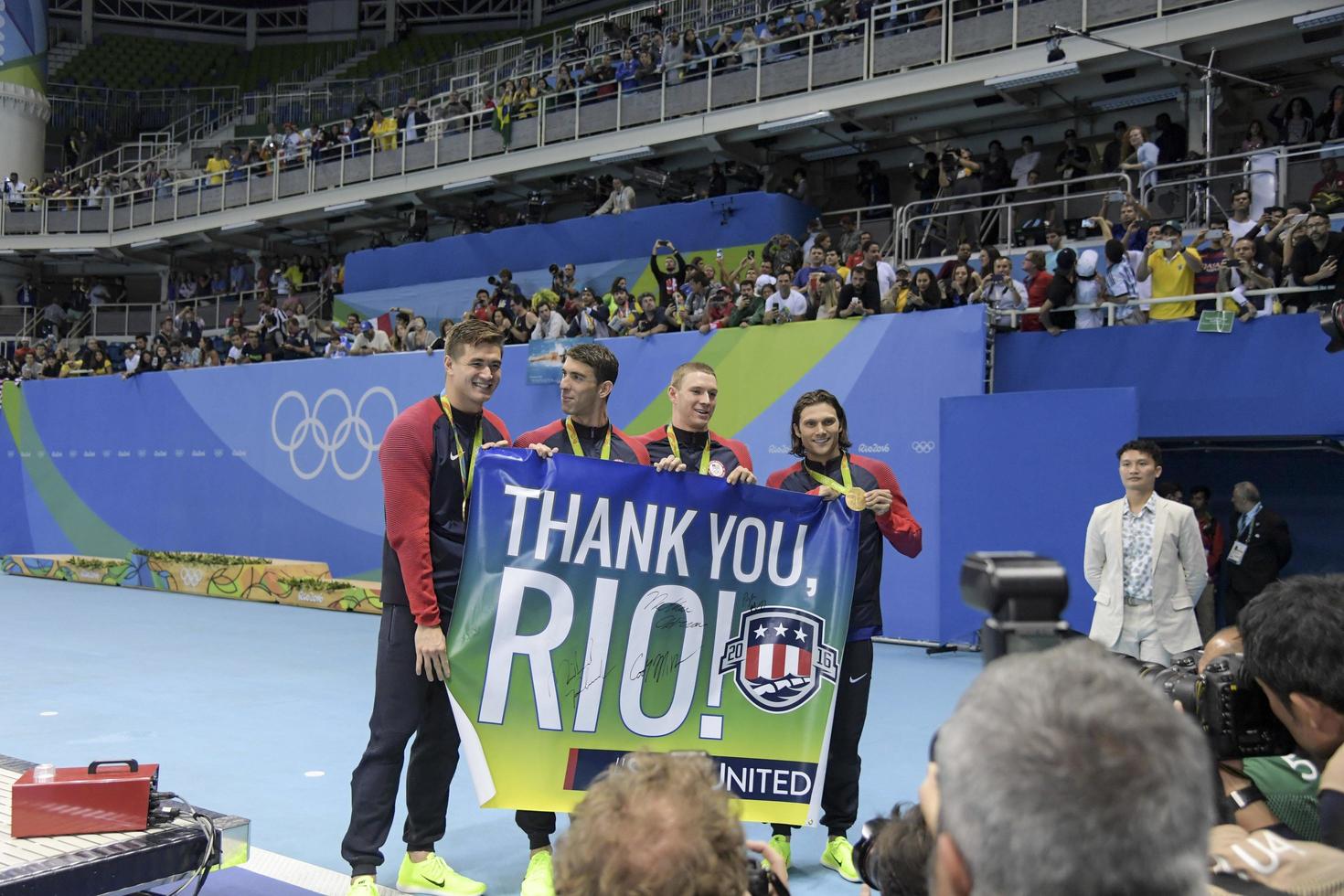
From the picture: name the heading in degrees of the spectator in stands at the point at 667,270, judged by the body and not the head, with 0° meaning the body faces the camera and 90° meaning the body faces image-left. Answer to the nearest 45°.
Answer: approximately 0°

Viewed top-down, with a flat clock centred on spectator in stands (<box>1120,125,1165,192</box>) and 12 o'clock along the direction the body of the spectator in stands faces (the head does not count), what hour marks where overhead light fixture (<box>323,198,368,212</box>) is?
The overhead light fixture is roughly at 2 o'clock from the spectator in stands.

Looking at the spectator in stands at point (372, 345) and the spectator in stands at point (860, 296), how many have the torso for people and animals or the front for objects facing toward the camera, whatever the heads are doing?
2

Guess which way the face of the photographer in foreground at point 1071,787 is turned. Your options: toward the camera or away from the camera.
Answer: away from the camera

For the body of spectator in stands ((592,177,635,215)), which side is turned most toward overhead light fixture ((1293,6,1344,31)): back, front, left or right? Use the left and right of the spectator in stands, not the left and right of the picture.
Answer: left

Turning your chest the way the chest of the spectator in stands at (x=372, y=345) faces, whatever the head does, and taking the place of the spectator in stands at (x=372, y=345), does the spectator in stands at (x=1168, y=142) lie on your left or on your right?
on your left

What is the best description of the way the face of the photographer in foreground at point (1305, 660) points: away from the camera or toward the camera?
away from the camera

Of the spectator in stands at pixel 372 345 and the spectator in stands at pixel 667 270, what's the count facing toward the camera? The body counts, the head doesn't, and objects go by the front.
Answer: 2

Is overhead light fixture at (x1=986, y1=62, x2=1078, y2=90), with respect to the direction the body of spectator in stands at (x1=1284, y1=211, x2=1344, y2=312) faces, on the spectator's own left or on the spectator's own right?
on the spectator's own right
